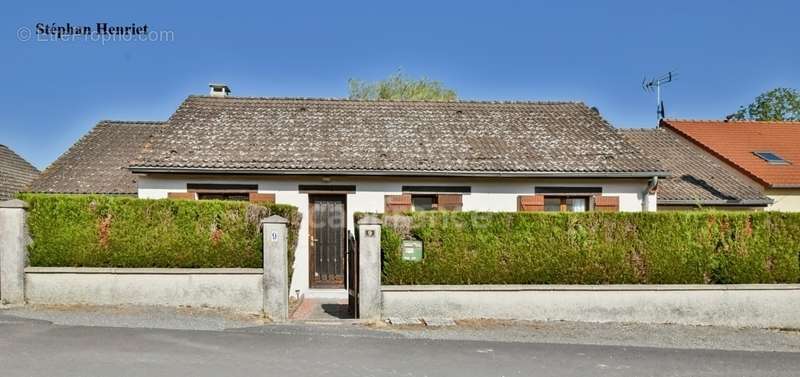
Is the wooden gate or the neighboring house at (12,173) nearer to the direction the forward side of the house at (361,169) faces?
the wooden gate

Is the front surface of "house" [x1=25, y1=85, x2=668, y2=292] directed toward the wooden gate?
yes

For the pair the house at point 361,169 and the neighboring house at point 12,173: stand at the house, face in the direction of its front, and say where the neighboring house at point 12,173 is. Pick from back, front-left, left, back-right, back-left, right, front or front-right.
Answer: back-right

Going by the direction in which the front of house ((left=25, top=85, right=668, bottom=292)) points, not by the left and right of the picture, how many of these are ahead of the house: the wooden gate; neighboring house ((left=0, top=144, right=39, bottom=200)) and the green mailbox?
2

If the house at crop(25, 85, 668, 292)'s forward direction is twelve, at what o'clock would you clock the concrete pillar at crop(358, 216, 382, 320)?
The concrete pillar is roughly at 12 o'clock from the house.

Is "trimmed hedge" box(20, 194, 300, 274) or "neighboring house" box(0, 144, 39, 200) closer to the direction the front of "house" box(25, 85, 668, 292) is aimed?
the trimmed hedge

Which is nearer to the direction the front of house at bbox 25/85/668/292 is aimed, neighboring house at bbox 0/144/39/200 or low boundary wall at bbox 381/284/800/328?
the low boundary wall
